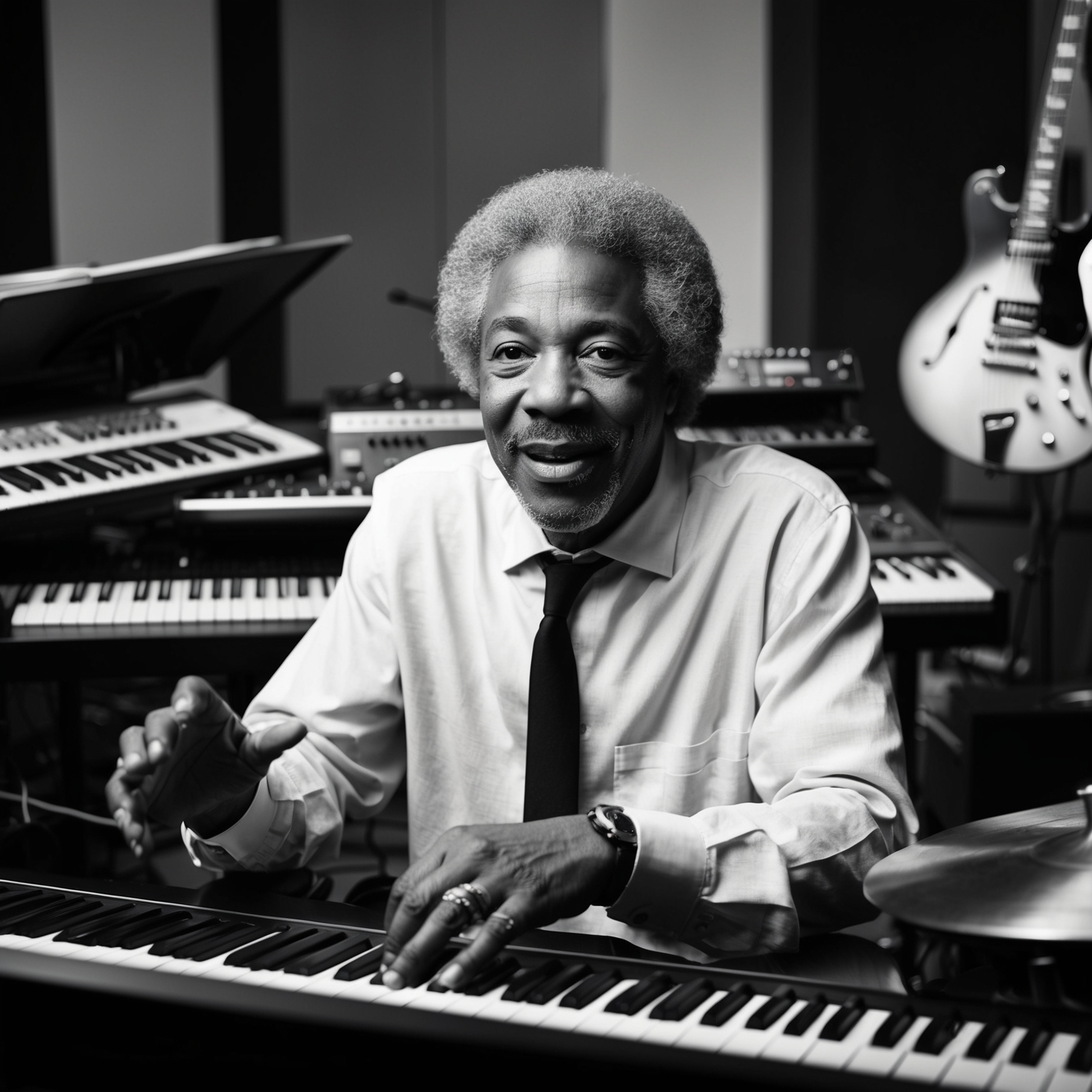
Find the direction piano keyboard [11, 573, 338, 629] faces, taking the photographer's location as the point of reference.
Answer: facing the viewer

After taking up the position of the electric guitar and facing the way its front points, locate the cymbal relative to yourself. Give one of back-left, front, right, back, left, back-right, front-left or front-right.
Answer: front

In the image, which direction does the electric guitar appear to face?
toward the camera

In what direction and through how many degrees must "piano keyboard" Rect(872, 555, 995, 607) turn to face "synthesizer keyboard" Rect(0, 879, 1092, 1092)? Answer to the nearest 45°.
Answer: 0° — it already faces it

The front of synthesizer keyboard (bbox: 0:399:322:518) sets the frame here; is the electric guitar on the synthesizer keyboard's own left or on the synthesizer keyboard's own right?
on the synthesizer keyboard's own left
